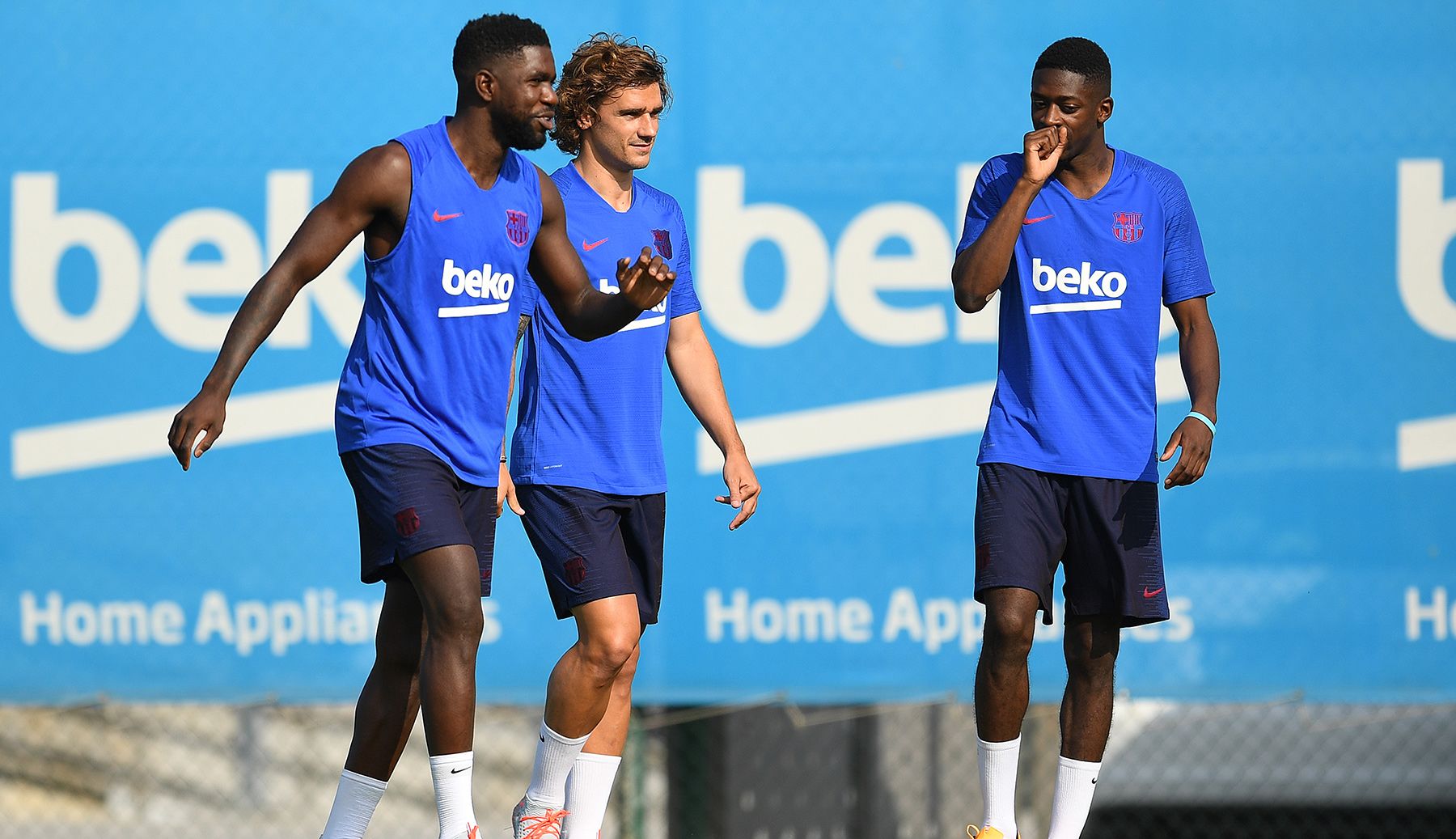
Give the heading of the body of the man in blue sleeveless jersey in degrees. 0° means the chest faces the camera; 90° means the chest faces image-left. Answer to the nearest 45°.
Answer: approximately 315°

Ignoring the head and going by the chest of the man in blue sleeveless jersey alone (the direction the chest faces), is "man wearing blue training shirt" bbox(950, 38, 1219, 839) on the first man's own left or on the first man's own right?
on the first man's own left

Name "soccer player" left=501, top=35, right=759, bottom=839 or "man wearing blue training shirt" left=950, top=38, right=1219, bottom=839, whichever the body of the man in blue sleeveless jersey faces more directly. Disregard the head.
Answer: the man wearing blue training shirt

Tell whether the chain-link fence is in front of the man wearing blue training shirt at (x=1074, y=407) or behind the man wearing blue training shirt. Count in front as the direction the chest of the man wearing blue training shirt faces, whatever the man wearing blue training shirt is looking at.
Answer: behind

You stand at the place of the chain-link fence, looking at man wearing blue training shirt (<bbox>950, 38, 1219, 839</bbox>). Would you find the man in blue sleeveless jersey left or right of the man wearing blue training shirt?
right

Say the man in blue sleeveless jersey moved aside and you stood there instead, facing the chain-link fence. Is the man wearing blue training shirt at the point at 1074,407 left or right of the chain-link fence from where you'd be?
right

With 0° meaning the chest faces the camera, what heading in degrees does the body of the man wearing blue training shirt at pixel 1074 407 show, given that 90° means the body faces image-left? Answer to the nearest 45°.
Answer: approximately 0°

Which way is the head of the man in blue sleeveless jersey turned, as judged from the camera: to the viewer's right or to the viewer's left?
to the viewer's right

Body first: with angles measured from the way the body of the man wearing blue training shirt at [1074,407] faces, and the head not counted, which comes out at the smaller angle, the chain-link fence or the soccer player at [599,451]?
the soccer player
